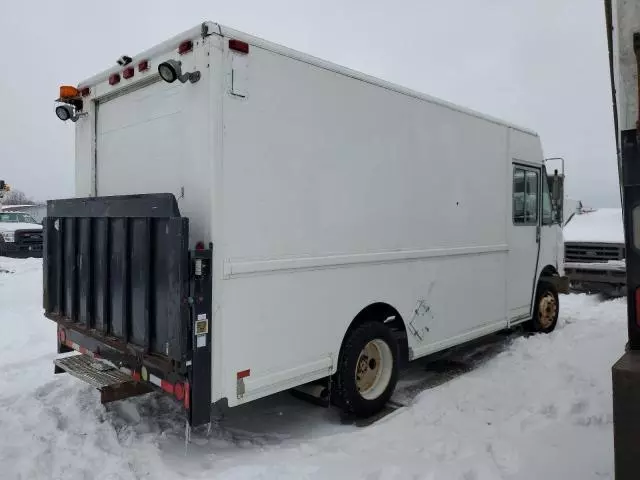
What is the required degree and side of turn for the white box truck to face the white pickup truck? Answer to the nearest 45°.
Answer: approximately 90° to its left

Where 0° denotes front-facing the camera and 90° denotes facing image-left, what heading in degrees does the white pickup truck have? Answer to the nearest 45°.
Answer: approximately 315°

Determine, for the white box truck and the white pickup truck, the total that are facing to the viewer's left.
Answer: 0

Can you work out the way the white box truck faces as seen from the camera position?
facing away from the viewer and to the right of the viewer

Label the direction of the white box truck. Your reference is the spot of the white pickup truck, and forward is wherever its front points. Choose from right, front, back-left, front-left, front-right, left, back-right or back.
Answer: front-right
